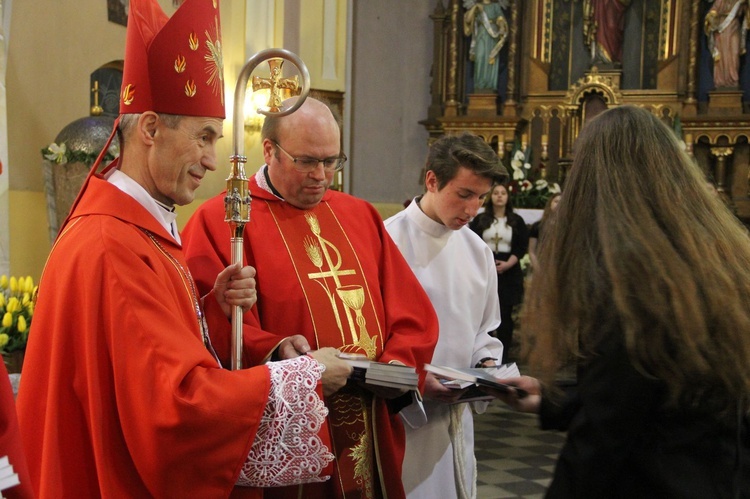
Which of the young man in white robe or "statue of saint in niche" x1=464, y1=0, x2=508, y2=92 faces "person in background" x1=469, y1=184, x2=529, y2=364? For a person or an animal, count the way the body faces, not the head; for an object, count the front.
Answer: the statue of saint in niche

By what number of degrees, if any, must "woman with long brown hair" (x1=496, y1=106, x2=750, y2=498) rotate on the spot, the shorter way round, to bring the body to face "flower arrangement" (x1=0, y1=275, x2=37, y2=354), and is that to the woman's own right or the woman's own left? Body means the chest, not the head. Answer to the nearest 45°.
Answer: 0° — they already face it

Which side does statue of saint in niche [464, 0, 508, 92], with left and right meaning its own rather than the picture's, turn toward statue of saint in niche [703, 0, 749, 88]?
left

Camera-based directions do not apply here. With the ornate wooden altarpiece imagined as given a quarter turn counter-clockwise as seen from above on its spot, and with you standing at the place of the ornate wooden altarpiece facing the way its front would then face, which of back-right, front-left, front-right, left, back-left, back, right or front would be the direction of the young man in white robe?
right

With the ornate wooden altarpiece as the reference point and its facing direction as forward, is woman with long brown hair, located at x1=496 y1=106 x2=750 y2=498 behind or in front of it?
in front

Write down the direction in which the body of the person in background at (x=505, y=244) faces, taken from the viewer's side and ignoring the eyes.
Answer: toward the camera

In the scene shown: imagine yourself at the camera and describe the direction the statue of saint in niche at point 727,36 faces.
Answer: facing the viewer

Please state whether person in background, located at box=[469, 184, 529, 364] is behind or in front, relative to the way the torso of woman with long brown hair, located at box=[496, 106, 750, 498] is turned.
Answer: in front

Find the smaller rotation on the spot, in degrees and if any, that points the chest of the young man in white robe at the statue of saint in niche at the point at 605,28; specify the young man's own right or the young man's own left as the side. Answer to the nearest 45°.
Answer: approximately 135° to the young man's own left

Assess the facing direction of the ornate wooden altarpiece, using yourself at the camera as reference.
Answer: facing the viewer

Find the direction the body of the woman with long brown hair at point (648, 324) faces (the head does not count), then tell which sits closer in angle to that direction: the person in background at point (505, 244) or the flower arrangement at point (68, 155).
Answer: the flower arrangement

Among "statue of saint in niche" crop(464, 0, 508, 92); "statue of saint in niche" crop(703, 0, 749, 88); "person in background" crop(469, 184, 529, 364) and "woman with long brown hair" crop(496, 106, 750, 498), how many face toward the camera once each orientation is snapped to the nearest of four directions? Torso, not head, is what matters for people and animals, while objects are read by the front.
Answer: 3

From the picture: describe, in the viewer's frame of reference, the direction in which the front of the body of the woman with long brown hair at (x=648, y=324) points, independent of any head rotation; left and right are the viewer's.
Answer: facing away from the viewer and to the left of the viewer

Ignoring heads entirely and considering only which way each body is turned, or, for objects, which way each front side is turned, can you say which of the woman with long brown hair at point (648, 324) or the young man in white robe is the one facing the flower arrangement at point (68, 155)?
the woman with long brown hair

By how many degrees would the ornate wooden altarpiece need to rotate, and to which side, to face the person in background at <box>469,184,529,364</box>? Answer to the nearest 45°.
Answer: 0° — it already faces them
